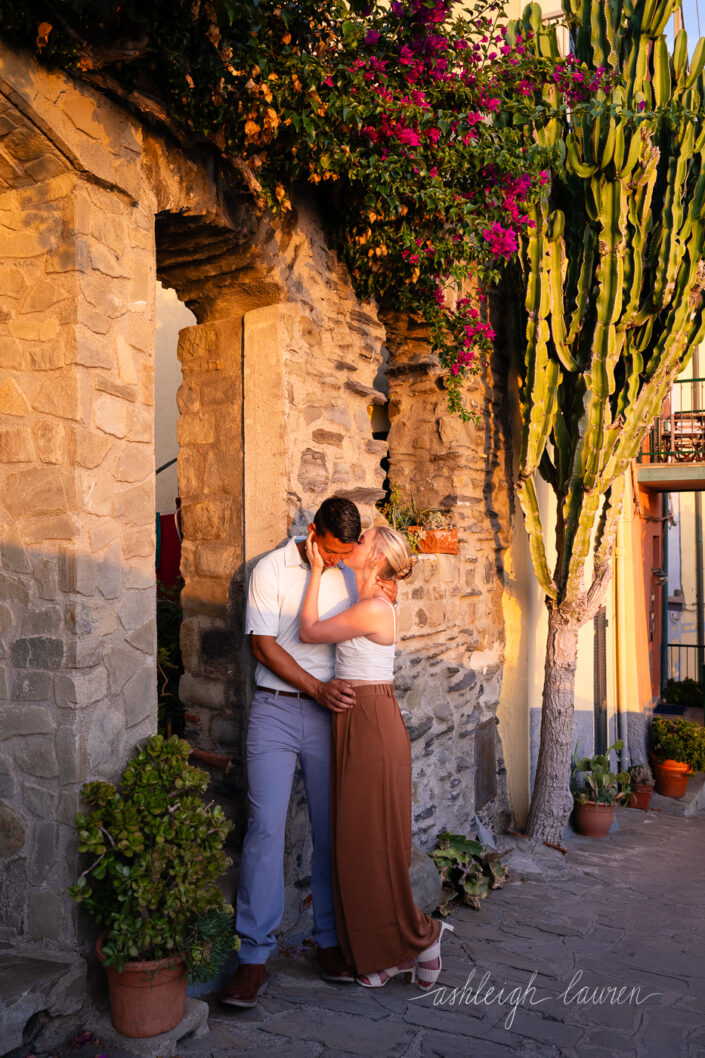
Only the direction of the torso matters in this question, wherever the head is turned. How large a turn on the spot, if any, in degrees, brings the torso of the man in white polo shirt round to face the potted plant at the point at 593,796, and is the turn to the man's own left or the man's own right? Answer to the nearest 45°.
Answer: approximately 90° to the man's own left

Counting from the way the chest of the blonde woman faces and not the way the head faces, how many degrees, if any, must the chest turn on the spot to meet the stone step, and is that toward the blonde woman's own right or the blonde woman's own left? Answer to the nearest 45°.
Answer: approximately 45° to the blonde woman's own left

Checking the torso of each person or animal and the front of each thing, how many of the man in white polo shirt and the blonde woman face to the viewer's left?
1

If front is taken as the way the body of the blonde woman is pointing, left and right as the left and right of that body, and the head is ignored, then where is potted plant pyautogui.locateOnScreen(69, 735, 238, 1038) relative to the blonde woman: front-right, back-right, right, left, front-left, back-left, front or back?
front-left

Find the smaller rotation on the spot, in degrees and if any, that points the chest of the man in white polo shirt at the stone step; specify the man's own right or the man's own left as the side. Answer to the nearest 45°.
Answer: approximately 90° to the man's own right

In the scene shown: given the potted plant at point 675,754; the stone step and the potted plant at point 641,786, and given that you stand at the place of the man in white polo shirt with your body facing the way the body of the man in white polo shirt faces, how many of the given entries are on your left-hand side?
2

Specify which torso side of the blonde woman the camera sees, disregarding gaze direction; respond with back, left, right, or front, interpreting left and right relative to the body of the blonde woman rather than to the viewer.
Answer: left

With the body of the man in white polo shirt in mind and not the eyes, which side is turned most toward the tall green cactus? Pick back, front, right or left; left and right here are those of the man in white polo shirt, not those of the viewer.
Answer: left

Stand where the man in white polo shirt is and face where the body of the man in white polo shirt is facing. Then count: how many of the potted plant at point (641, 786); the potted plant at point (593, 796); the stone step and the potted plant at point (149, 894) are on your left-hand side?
2

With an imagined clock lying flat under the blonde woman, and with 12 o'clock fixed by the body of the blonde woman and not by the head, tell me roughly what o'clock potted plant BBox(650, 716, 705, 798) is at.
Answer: The potted plant is roughly at 4 o'clock from the blonde woman.

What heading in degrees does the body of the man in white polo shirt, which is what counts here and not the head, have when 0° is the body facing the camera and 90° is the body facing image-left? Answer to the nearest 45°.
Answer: approximately 315°
